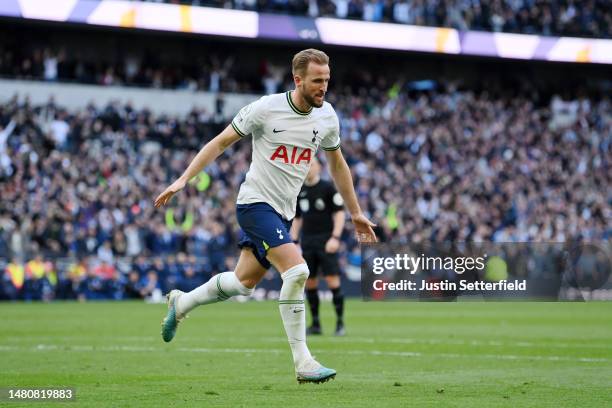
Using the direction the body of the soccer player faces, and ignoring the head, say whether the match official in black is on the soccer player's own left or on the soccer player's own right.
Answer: on the soccer player's own left

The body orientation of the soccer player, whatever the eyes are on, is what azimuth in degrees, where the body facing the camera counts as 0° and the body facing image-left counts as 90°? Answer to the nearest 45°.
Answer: approximately 315°
